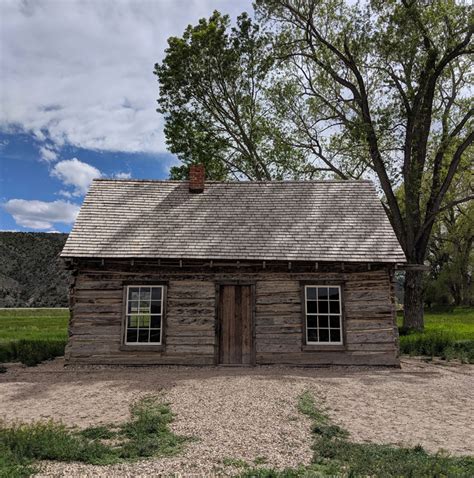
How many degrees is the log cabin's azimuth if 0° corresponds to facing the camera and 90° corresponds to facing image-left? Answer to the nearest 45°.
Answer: approximately 0°
